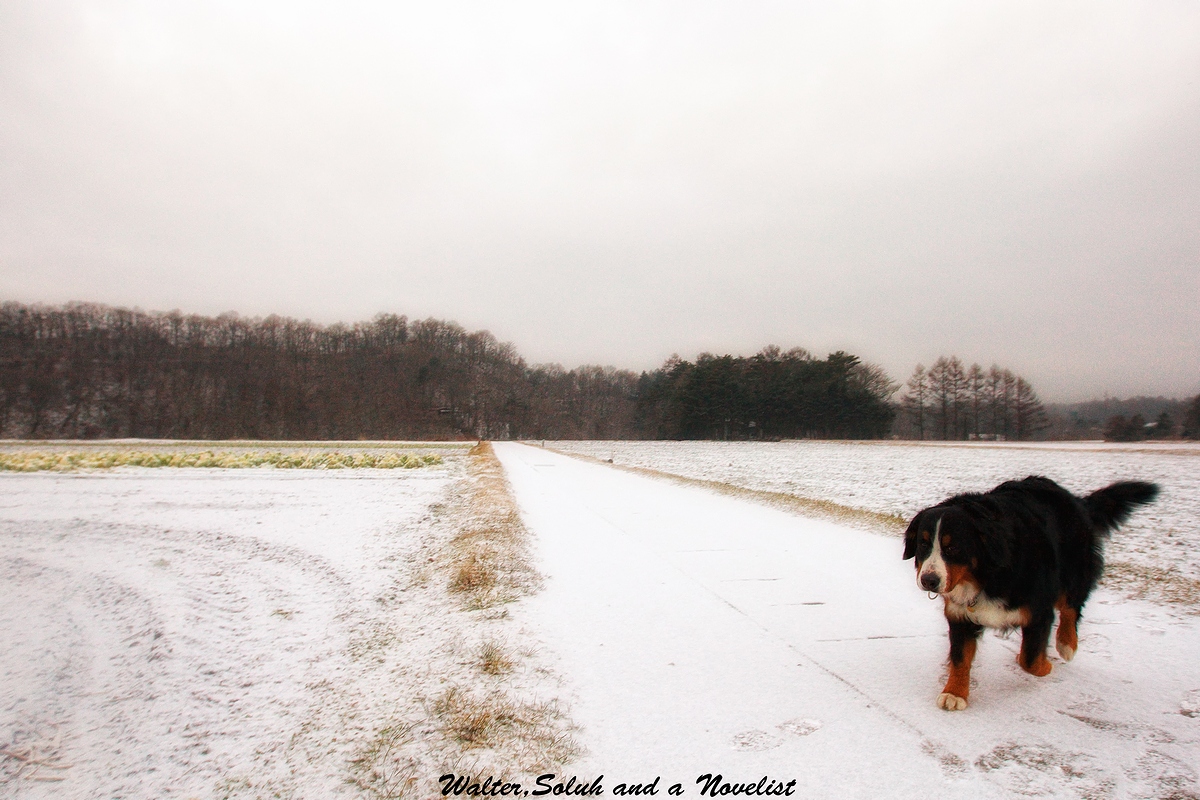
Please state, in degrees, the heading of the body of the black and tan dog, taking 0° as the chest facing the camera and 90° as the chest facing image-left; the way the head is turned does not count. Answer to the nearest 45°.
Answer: approximately 45°

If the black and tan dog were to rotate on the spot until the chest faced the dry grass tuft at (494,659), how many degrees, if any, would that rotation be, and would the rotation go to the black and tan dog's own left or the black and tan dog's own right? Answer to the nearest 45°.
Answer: approximately 45° to the black and tan dog's own right
